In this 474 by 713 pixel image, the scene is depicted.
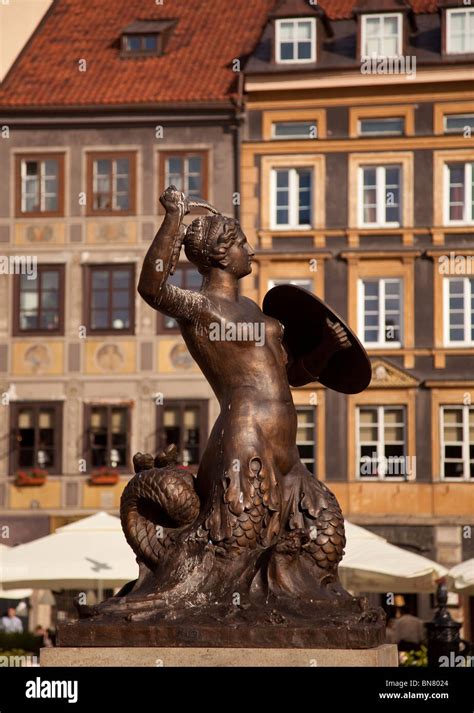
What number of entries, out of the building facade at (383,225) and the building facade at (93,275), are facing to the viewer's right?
0

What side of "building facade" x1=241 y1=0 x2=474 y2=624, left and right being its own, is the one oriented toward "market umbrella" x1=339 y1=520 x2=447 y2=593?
front

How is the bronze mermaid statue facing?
to the viewer's right

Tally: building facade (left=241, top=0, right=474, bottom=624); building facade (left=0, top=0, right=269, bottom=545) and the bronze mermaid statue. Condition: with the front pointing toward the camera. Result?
2

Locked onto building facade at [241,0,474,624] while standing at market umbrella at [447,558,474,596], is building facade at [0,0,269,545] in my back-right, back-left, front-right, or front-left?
front-left

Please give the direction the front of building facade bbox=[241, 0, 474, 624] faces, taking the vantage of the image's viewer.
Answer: facing the viewer

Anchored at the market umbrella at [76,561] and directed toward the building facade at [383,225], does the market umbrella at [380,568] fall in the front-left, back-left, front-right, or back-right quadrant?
front-right

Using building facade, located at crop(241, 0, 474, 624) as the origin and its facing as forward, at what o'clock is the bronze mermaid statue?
The bronze mermaid statue is roughly at 12 o'clock from the building facade.

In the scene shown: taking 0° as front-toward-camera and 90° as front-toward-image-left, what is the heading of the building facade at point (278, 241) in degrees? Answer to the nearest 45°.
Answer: approximately 0°

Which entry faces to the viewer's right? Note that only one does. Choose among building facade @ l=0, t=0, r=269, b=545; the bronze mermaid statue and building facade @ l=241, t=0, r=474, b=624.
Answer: the bronze mermaid statue

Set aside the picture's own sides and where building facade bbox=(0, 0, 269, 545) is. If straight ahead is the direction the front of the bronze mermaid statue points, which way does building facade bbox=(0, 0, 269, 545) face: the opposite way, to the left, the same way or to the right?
to the right

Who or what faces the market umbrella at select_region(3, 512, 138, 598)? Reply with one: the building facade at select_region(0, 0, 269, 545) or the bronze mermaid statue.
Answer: the building facade

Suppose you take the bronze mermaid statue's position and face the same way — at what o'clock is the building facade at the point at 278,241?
The building facade is roughly at 9 o'clock from the bronze mermaid statue.

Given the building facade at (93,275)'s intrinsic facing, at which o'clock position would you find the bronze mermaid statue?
The bronze mermaid statue is roughly at 12 o'clock from the building facade.

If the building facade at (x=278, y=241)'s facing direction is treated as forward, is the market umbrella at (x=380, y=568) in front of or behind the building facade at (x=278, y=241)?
in front

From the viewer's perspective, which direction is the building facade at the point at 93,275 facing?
toward the camera
